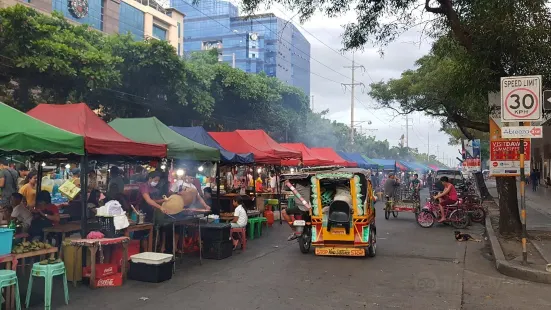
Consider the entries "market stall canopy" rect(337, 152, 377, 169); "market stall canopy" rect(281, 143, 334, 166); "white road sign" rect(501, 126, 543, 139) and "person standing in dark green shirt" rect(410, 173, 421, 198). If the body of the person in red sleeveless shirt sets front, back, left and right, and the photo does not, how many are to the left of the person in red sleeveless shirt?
1

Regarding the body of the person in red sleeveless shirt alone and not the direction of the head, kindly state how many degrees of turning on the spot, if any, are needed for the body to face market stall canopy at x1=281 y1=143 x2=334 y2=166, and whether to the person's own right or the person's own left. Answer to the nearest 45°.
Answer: approximately 45° to the person's own right

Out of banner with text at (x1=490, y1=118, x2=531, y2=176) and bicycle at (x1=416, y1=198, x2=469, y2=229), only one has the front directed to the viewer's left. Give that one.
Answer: the bicycle

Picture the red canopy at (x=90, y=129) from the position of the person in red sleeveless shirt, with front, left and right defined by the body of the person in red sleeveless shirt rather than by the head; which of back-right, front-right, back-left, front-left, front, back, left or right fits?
front-left

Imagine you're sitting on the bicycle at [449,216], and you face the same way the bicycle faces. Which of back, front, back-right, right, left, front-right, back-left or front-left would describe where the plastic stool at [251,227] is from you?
front-left

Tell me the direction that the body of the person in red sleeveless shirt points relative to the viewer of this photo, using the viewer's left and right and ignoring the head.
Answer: facing to the left of the viewer

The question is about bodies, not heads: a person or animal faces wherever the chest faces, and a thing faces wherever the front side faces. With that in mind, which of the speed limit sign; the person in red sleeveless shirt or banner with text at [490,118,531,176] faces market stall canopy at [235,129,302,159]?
the person in red sleeveless shirt

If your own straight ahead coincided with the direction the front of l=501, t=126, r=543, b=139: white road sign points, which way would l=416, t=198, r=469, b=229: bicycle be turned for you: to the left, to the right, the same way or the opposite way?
to the right

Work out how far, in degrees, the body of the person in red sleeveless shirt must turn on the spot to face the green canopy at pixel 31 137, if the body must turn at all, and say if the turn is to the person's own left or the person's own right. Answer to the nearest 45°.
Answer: approximately 45° to the person's own left

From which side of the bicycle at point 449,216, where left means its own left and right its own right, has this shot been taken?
left

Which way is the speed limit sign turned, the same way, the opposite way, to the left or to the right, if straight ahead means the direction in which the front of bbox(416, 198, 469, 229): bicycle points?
to the left

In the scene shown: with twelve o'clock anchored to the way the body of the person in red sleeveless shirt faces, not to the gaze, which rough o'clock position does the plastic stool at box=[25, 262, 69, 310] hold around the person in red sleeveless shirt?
The plastic stool is roughly at 10 o'clock from the person in red sleeveless shirt.

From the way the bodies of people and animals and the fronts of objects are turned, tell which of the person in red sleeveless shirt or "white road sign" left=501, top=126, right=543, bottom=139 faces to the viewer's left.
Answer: the person in red sleeveless shirt

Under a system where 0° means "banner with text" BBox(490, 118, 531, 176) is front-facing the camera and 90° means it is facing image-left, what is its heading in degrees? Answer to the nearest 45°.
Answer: approximately 0°
